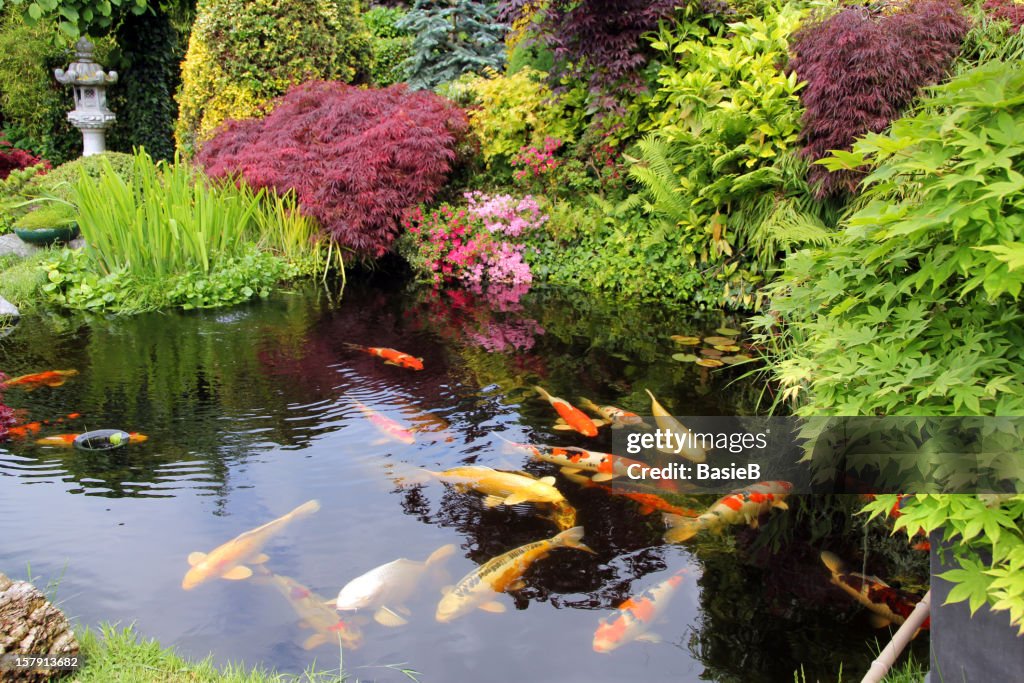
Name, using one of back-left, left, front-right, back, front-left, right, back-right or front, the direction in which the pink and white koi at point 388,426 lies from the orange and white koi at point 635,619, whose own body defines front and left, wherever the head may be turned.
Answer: right

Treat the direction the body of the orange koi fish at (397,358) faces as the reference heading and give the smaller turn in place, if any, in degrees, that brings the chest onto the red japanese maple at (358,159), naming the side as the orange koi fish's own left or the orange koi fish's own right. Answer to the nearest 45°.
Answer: approximately 135° to the orange koi fish's own left

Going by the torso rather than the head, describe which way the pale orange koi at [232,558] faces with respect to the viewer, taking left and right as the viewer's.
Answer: facing the viewer and to the left of the viewer

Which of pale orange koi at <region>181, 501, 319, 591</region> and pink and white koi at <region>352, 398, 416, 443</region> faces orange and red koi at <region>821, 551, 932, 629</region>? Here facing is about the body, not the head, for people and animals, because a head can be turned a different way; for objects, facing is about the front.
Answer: pink and white koi at <region>352, 398, 416, 443</region>

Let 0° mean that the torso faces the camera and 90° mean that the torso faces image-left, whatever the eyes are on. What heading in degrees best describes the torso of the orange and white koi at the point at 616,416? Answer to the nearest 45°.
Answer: approximately 315°

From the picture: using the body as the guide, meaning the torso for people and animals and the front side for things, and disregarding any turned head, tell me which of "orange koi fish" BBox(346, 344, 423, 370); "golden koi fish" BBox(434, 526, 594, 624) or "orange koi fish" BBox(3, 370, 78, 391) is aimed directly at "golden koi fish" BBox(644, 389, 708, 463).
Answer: "orange koi fish" BBox(346, 344, 423, 370)

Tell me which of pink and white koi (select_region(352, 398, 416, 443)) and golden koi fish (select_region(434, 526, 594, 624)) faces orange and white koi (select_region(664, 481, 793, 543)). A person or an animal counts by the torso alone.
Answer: pink and white koi (select_region(352, 398, 416, 443))

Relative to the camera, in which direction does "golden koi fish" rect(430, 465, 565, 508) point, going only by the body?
to the viewer's right
